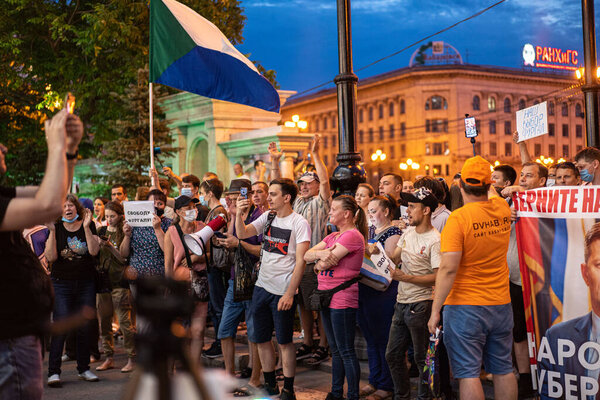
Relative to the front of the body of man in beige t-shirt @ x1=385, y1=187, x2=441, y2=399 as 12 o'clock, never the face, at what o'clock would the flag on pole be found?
The flag on pole is roughly at 3 o'clock from the man in beige t-shirt.

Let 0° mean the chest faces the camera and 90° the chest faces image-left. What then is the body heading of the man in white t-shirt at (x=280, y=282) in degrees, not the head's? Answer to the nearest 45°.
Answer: approximately 45°

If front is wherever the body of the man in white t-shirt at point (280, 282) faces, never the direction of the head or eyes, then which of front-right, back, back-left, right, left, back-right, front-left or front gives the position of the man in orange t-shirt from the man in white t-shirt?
left

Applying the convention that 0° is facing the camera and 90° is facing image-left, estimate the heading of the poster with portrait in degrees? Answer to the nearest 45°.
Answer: approximately 0°

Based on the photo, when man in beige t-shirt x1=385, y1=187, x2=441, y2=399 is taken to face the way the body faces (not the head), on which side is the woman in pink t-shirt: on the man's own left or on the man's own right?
on the man's own right

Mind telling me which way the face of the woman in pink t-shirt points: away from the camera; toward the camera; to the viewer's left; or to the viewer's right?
to the viewer's left

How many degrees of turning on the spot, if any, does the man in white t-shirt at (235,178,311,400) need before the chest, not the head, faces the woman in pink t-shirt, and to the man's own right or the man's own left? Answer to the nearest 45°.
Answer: approximately 90° to the man's own left

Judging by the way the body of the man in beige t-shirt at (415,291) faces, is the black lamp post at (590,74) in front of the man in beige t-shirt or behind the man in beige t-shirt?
behind

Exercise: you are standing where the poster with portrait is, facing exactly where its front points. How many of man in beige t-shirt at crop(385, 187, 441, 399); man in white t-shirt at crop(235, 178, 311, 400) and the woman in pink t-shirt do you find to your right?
3

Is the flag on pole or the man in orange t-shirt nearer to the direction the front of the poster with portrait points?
the man in orange t-shirt

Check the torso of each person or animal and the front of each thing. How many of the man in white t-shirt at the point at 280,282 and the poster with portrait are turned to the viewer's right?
0

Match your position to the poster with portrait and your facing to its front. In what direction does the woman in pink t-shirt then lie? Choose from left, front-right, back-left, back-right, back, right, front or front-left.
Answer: right

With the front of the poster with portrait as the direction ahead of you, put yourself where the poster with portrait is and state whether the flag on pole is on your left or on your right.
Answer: on your right
